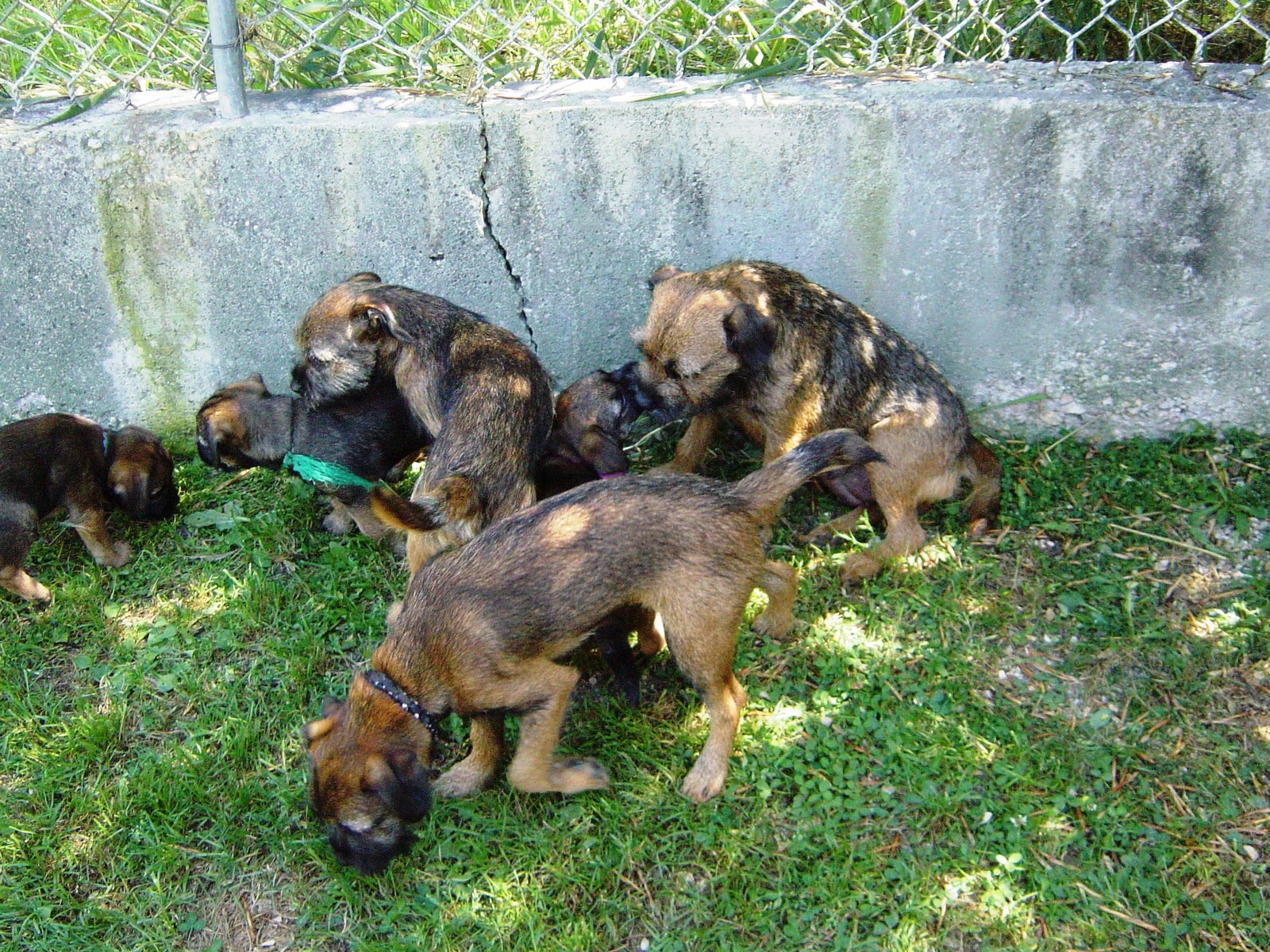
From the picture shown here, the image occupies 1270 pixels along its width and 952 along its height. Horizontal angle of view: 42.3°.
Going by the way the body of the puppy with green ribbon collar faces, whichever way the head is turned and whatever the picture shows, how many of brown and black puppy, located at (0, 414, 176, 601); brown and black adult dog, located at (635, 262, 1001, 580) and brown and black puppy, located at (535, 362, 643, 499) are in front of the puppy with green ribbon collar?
1

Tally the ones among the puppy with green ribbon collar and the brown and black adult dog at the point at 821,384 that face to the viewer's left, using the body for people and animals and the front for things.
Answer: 2

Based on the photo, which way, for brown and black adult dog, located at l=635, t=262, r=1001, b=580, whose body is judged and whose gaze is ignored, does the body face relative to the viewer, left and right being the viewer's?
facing to the left of the viewer

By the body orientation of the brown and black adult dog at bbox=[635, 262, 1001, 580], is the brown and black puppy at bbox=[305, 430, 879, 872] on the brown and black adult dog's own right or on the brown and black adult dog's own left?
on the brown and black adult dog's own left

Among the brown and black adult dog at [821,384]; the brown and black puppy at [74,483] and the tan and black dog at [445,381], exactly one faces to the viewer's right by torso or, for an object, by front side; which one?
the brown and black puppy at [74,483]

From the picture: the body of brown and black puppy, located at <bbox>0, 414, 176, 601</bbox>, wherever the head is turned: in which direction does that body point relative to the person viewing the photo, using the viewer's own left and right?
facing to the right of the viewer

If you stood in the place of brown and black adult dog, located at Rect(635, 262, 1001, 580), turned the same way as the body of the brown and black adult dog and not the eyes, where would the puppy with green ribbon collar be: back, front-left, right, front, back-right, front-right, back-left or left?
front

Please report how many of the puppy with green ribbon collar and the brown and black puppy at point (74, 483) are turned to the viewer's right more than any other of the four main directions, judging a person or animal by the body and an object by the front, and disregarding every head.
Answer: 1

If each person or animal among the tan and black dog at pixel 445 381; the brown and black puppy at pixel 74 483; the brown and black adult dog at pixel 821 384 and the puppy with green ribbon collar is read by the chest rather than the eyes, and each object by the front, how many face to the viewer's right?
1

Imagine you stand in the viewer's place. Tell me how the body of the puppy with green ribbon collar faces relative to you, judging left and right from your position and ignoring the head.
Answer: facing to the left of the viewer

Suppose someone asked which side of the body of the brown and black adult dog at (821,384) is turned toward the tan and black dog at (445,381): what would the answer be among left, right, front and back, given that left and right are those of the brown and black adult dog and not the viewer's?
front

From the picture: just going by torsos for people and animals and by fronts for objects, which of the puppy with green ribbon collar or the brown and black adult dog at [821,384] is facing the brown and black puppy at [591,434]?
the brown and black adult dog at [821,384]
